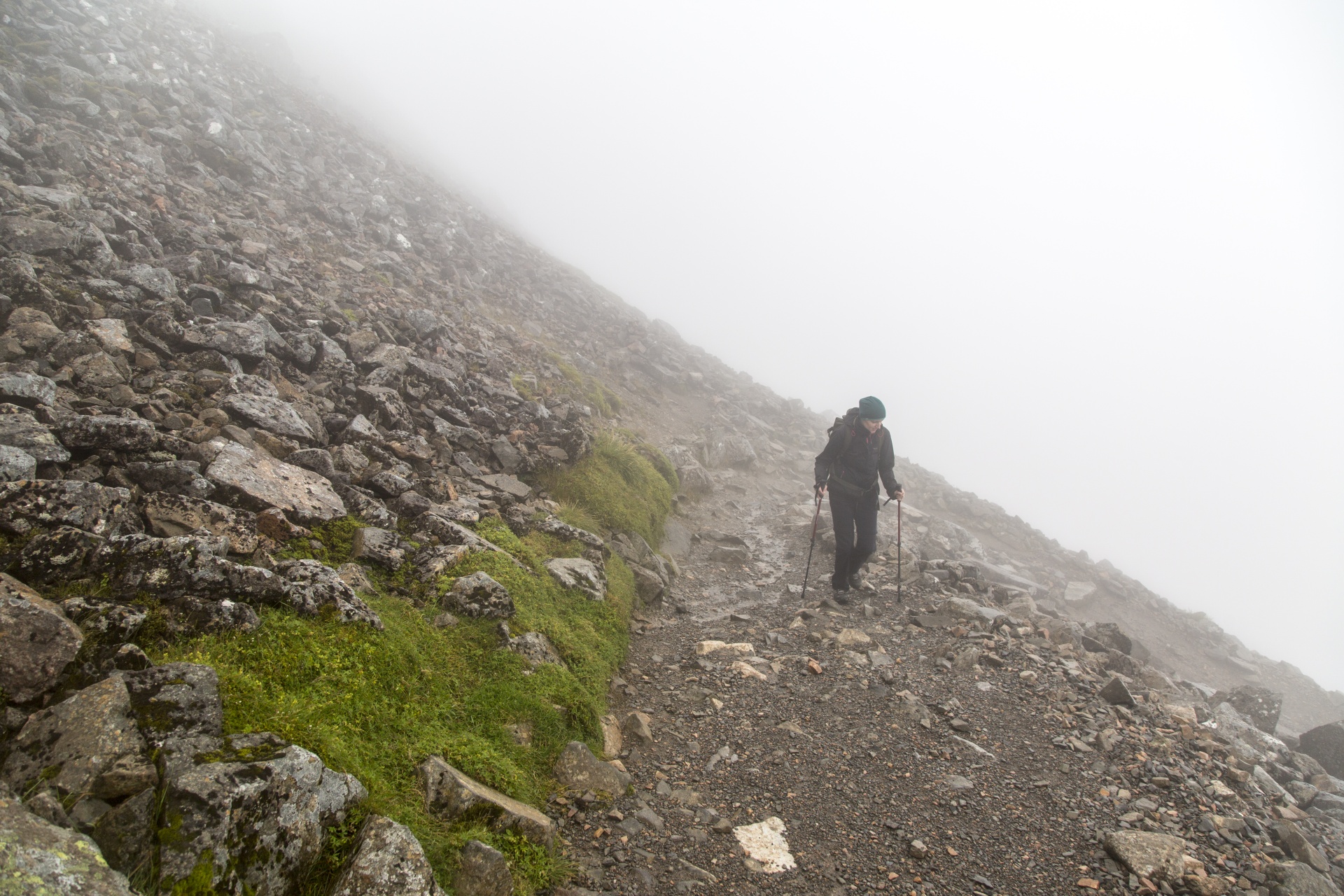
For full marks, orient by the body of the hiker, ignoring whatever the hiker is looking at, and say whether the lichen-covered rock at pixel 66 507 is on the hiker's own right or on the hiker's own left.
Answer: on the hiker's own right

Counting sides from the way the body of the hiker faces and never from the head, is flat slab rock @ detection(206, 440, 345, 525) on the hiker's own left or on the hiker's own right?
on the hiker's own right

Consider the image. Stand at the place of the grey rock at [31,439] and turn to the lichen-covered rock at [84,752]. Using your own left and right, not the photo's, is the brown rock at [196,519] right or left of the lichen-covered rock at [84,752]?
left

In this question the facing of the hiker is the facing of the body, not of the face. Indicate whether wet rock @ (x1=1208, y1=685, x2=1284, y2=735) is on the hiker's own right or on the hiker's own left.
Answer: on the hiker's own left

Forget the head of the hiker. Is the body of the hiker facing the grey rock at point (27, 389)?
no

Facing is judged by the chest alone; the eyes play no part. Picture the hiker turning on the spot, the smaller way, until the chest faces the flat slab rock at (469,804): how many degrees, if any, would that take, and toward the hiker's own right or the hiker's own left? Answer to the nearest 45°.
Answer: approximately 45° to the hiker's own right

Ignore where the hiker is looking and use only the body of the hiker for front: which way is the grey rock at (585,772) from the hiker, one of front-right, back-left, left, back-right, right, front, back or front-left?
front-right

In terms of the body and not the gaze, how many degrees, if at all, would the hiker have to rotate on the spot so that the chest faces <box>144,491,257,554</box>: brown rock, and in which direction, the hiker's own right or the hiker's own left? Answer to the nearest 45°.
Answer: approximately 90° to the hiker's own right

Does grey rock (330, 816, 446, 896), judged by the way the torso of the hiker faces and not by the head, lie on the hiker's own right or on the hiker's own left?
on the hiker's own right

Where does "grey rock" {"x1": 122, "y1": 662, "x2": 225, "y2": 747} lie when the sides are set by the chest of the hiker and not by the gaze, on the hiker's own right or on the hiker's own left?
on the hiker's own right

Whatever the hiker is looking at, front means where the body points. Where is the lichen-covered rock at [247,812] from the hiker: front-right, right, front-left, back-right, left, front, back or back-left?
front-right

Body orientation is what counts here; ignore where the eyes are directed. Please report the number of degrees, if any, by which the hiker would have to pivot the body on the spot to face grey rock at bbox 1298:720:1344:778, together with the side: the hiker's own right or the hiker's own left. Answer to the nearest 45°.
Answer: approximately 45° to the hiker's own left

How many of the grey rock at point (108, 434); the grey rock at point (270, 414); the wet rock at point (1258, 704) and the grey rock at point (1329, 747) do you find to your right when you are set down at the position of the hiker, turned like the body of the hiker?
2

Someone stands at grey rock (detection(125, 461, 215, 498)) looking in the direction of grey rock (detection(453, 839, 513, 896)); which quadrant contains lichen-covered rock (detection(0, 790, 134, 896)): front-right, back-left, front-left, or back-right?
front-right

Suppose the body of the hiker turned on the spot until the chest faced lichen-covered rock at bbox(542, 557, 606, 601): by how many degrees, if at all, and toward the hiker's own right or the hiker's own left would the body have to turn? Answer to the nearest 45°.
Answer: approximately 90° to the hiker's own right

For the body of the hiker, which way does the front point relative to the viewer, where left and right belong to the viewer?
facing the viewer and to the right of the viewer
